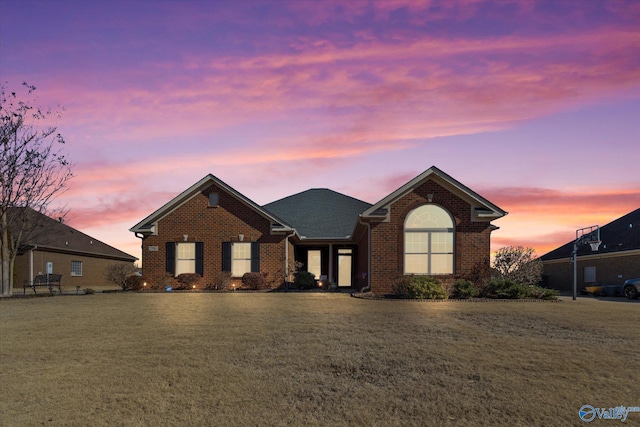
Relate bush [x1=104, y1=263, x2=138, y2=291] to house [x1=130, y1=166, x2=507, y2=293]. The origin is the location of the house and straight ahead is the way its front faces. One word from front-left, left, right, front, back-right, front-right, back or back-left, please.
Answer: right

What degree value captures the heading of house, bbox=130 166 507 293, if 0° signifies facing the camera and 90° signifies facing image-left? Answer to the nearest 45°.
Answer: approximately 0°

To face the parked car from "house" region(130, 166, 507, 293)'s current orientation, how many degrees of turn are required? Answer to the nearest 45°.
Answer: approximately 90° to its left

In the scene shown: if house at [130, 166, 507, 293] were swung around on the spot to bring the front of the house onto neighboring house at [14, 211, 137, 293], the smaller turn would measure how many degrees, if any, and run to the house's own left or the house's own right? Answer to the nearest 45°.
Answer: approximately 135° to the house's own right

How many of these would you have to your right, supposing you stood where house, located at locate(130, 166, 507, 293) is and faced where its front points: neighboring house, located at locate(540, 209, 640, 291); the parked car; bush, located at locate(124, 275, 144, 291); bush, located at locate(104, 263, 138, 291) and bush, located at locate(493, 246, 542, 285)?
2

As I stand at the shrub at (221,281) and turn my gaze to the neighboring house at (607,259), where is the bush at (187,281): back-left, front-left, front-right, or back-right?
back-left

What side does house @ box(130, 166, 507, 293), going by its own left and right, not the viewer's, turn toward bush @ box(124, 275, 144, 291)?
right

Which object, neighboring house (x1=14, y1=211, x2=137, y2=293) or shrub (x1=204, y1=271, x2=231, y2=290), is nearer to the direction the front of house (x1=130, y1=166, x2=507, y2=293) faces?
the shrub
